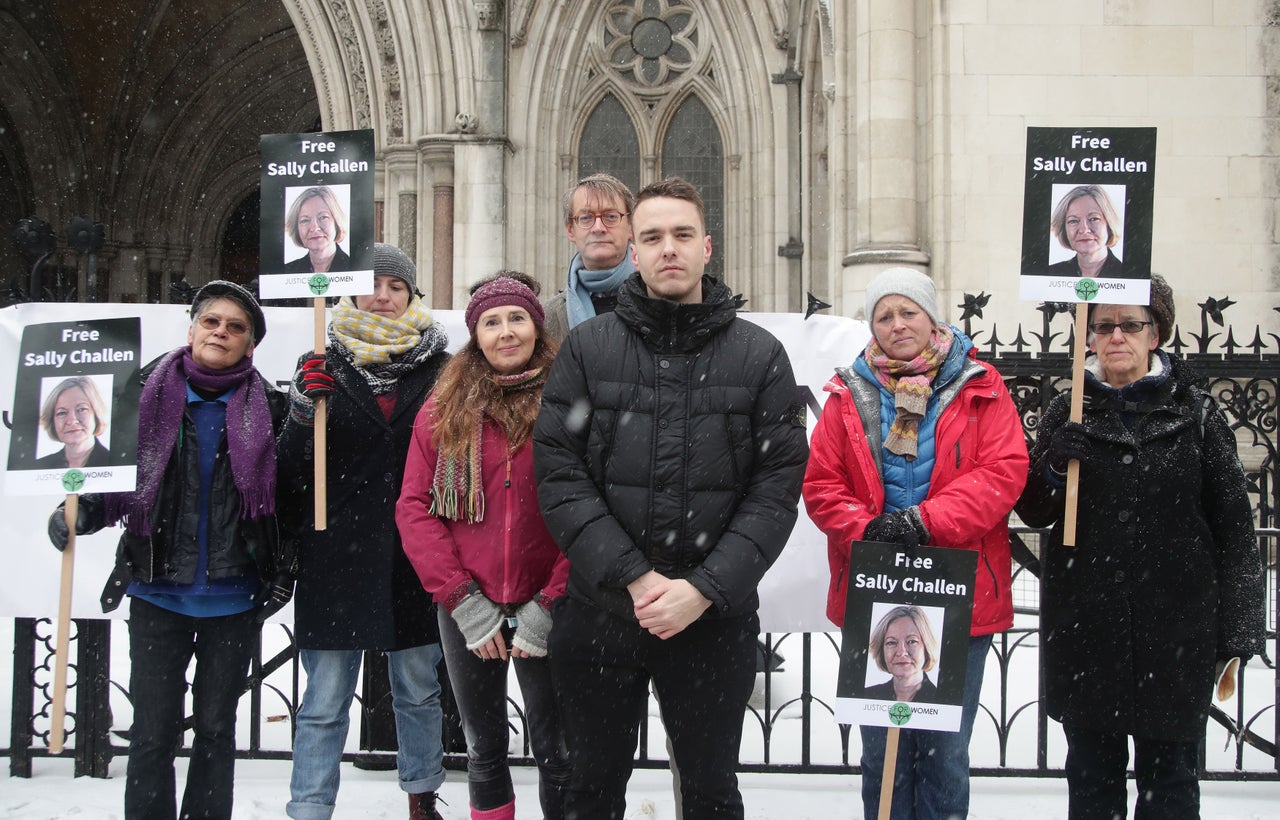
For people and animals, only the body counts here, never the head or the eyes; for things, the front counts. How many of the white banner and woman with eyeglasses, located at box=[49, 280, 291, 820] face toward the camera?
2

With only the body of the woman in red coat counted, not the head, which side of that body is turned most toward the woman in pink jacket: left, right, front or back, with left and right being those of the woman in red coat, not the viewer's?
right

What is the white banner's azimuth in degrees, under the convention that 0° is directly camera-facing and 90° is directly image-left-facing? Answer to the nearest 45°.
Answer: approximately 0°

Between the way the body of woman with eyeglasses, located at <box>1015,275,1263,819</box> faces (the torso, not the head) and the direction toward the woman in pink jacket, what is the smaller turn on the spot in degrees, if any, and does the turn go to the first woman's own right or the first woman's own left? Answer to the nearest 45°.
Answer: approximately 90° to the first woman's own right
